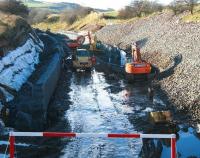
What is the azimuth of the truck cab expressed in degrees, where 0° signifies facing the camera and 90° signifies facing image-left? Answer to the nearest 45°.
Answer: approximately 0°

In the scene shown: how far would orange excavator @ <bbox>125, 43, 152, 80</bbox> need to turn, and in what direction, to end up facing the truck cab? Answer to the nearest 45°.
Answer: approximately 45° to its left

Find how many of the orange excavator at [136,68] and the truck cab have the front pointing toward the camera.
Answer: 1

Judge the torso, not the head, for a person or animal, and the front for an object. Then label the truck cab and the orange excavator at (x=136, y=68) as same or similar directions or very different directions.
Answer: very different directions

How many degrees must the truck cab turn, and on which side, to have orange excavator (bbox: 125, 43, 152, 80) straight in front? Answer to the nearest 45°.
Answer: approximately 45° to its left
